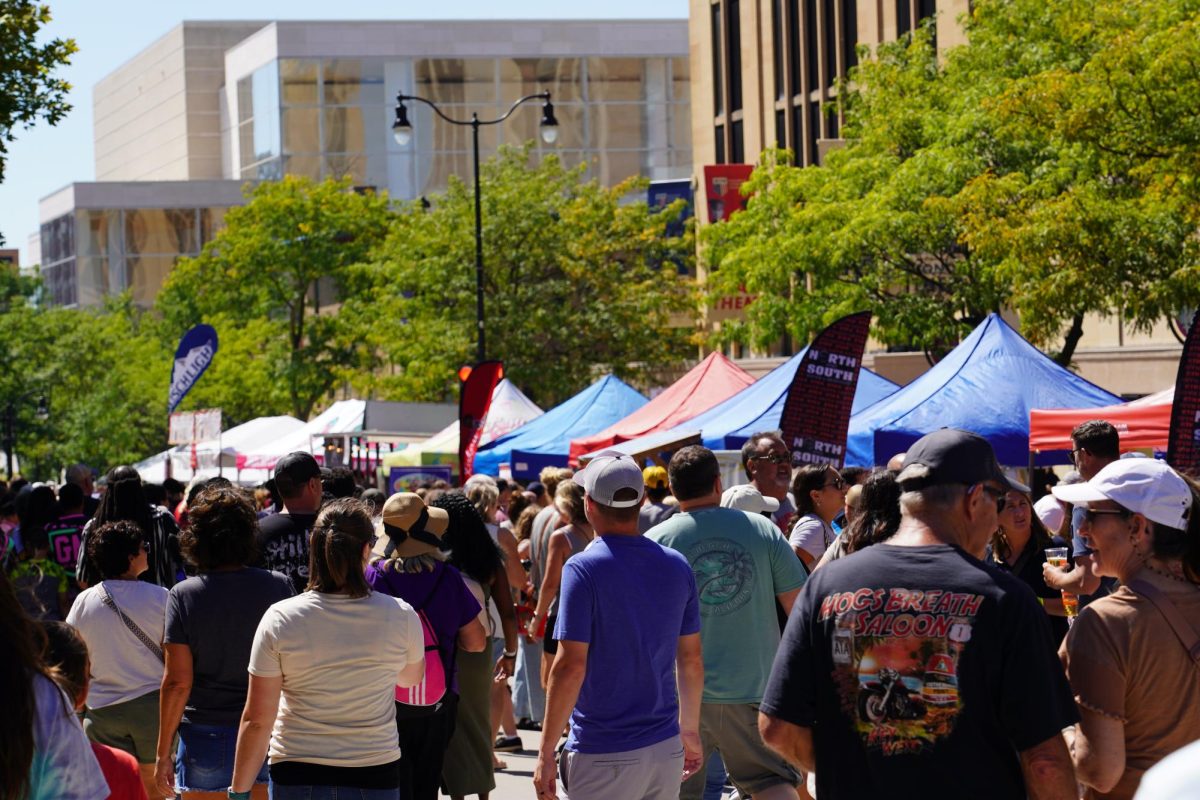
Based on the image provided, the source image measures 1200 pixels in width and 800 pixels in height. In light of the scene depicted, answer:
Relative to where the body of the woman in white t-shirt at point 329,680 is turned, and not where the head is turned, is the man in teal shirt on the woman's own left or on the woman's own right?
on the woman's own right

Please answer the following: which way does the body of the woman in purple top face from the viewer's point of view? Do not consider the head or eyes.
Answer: away from the camera

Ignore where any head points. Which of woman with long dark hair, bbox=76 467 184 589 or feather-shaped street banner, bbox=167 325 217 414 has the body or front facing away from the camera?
the woman with long dark hair

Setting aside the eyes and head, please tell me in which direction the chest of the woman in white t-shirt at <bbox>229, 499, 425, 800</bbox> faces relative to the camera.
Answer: away from the camera

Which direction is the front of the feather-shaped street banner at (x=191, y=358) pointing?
toward the camera

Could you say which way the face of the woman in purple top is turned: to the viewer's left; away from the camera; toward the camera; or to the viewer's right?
away from the camera

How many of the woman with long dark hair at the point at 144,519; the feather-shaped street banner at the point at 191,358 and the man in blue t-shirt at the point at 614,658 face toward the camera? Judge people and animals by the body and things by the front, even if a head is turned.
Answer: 1

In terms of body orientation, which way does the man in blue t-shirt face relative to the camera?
away from the camera

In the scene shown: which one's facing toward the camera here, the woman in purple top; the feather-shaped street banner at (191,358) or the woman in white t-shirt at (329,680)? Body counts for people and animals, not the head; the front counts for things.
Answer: the feather-shaped street banner

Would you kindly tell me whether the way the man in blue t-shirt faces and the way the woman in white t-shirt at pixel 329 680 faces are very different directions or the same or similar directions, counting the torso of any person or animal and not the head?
same or similar directions

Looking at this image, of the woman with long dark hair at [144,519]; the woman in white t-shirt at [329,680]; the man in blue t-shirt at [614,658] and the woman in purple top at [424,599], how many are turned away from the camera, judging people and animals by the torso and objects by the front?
4

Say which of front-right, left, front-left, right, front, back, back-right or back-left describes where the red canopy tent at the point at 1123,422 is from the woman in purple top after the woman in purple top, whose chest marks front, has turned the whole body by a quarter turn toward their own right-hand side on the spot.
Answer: front-left

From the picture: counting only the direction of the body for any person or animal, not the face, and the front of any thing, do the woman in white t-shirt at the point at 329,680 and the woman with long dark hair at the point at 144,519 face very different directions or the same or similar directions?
same or similar directions

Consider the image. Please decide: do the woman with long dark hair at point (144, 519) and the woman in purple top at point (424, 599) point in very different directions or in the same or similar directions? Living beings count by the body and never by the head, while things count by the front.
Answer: same or similar directions

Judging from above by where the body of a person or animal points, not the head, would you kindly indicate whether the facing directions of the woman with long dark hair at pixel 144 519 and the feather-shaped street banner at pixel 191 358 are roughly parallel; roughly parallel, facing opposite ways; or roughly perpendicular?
roughly parallel, facing opposite ways

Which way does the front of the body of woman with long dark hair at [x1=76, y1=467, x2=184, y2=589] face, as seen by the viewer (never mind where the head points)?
away from the camera
